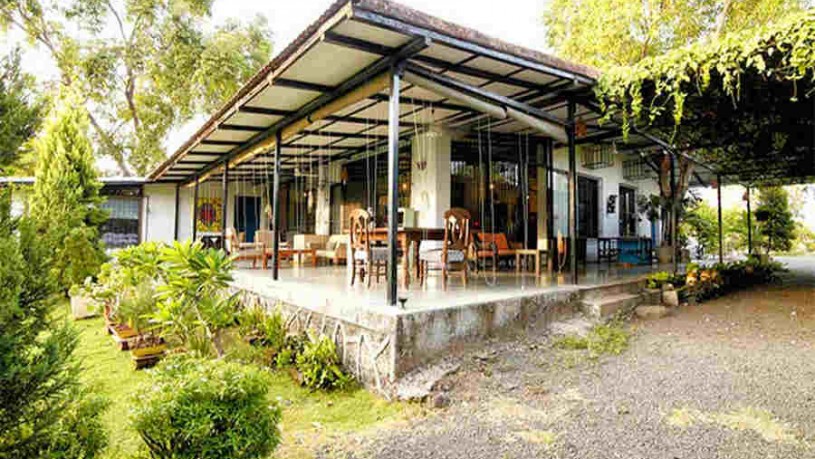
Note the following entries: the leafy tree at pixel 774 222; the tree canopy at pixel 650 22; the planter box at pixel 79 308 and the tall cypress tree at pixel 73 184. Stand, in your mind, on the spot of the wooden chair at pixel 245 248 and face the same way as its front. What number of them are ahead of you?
2

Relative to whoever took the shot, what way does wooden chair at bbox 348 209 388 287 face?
facing away from the viewer and to the right of the viewer

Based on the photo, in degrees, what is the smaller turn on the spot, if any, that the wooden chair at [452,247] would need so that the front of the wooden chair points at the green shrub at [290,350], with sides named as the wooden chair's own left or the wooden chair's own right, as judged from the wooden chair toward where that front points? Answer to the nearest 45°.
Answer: approximately 90° to the wooden chair's own left

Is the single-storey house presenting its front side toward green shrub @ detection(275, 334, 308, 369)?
yes

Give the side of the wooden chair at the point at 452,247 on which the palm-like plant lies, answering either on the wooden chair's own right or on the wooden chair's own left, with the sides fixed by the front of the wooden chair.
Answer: on the wooden chair's own left

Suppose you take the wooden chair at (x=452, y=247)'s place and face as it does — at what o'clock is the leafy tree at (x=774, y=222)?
The leafy tree is roughly at 3 o'clock from the wooden chair.

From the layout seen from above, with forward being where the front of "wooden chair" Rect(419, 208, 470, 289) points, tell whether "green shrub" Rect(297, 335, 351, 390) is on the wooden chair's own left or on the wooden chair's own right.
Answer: on the wooden chair's own left

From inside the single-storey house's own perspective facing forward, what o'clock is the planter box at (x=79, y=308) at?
The planter box is roughly at 2 o'clock from the single-storey house.

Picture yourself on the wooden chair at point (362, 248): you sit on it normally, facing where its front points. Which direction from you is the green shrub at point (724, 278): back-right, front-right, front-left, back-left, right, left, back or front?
front-right

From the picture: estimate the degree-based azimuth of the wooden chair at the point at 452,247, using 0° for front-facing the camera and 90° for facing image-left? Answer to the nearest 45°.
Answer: approximately 135°

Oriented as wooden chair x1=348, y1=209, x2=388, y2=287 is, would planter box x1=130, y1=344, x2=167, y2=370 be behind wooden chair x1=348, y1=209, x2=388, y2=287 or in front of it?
behind

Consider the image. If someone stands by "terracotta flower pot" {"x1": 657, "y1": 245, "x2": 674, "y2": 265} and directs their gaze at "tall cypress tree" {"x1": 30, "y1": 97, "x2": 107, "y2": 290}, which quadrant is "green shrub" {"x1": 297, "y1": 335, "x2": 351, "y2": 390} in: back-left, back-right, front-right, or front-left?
front-left

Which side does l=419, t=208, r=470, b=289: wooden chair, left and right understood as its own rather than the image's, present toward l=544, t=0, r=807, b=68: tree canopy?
right
